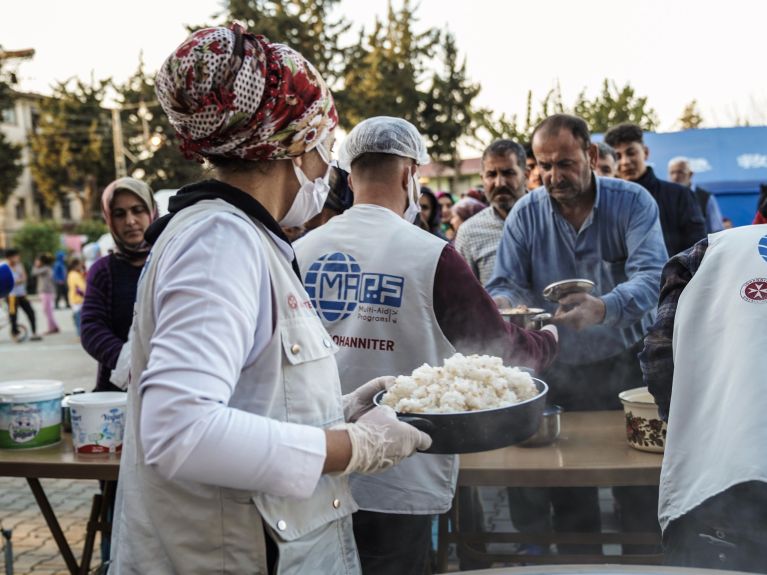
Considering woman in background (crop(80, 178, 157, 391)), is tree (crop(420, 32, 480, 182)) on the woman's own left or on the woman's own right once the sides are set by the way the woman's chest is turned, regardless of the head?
on the woman's own left

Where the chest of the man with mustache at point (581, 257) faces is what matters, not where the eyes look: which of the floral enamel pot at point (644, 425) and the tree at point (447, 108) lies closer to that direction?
the floral enamel pot

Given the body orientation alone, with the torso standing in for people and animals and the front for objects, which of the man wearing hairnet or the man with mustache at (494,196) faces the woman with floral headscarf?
the man with mustache

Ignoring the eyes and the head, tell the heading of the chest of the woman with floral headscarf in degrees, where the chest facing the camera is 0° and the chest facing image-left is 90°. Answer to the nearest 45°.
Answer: approximately 270°

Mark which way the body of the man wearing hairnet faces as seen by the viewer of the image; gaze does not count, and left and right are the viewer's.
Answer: facing away from the viewer and to the right of the viewer

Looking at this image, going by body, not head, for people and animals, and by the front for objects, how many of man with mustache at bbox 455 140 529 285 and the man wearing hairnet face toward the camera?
1

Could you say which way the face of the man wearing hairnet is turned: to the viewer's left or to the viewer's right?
to the viewer's right

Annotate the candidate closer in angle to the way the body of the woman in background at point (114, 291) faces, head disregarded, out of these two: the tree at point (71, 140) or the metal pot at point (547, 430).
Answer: the metal pot

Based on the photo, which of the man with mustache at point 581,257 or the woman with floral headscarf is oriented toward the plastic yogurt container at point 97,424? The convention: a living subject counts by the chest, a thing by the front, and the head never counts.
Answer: the man with mustache

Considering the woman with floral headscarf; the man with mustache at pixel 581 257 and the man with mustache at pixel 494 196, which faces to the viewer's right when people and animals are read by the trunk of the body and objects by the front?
the woman with floral headscarf

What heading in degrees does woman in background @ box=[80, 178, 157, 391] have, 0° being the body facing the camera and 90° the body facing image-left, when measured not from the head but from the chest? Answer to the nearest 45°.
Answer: approximately 315°
